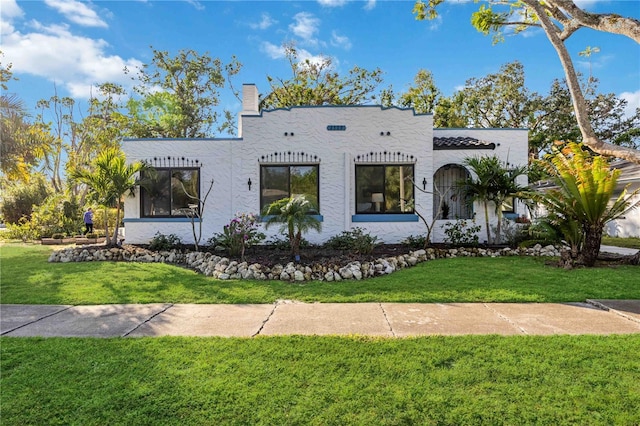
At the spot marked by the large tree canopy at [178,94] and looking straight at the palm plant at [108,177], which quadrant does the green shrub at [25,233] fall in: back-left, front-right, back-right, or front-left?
front-right

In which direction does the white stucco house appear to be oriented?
toward the camera

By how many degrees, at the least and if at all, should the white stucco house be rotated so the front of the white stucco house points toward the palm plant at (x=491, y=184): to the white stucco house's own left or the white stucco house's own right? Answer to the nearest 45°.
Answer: approximately 90° to the white stucco house's own left

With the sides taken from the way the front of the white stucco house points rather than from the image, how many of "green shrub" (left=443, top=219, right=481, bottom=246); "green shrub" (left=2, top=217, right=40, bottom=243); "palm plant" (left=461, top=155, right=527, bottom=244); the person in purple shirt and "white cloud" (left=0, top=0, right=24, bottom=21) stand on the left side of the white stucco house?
2

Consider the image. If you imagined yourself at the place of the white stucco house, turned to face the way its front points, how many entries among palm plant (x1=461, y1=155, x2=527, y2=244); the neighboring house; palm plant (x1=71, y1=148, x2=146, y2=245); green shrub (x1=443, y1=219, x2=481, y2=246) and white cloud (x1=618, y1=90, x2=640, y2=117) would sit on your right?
1

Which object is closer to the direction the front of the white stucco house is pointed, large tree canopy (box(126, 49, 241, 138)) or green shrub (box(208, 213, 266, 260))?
the green shrub

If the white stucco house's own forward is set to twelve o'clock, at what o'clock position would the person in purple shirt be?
The person in purple shirt is roughly at 4 o'clock from the white stucco house.

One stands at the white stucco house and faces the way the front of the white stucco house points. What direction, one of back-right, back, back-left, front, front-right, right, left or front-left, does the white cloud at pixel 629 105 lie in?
back-left

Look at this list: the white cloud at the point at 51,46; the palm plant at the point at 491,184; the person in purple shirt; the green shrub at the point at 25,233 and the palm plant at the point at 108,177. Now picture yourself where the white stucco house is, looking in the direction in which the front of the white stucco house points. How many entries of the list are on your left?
1

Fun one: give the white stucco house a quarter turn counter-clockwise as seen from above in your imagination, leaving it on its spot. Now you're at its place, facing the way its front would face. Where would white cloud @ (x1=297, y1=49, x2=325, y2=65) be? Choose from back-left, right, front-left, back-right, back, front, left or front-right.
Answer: left

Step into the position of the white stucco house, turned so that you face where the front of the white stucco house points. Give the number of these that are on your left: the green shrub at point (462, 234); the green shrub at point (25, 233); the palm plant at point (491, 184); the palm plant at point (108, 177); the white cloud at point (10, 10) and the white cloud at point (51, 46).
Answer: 2
